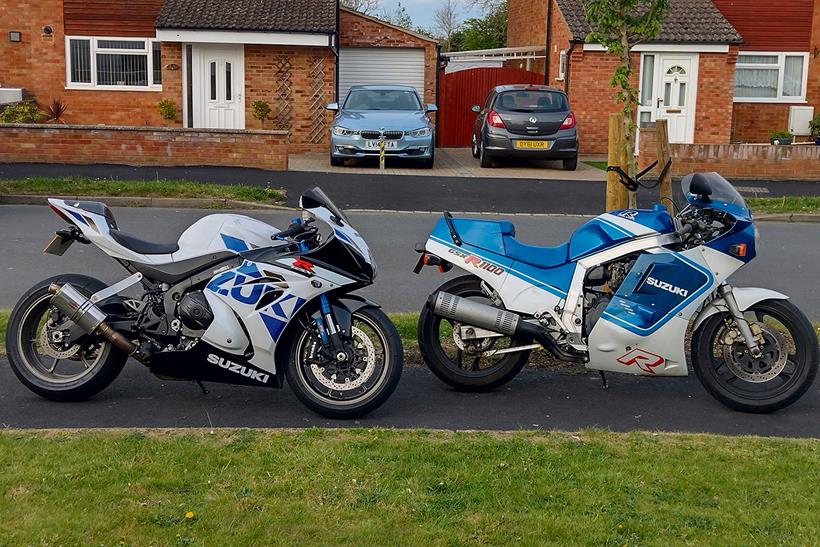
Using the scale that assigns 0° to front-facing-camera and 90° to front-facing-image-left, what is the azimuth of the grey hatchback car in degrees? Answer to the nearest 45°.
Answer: approximately 180°

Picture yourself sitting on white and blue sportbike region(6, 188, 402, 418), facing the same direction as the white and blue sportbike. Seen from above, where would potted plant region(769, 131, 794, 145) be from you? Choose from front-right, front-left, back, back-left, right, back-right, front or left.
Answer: front-left

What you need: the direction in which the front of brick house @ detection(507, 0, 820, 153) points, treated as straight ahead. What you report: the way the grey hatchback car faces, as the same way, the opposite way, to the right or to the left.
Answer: the opposite way

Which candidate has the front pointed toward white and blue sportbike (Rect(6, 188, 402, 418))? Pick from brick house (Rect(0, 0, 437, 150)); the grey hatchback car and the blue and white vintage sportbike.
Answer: the brick house

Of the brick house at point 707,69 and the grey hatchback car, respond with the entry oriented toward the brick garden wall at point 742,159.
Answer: the brick house

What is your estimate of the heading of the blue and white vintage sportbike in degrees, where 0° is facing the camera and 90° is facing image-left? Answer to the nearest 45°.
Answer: approximately 270°

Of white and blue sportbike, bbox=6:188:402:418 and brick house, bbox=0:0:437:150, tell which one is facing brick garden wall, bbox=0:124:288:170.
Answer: the brick house

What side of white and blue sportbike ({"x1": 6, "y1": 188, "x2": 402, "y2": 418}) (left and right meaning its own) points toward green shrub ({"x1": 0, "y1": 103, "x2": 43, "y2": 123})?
left

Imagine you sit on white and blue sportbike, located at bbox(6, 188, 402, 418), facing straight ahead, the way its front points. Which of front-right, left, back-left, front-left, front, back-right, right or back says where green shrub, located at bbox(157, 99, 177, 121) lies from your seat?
left

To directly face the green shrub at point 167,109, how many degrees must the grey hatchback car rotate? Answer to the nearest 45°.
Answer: approximately 90° to its left

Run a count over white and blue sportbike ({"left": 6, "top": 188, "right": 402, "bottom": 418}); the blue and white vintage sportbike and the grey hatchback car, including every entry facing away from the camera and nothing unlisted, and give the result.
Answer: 1

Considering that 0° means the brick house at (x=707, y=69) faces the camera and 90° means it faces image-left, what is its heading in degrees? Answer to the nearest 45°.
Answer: approximately 0°

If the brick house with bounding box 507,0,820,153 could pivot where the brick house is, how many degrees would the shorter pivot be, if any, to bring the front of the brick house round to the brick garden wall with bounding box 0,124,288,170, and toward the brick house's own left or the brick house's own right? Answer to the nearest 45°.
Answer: approximately 45° to the brick house's own right

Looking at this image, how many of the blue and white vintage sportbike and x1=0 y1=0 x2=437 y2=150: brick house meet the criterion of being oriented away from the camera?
0

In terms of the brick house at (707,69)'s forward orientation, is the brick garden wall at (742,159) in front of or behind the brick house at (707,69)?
in front

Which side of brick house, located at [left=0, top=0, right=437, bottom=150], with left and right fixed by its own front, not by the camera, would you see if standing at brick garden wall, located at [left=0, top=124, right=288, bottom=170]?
front

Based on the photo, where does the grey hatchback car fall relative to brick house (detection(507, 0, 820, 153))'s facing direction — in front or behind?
in front
